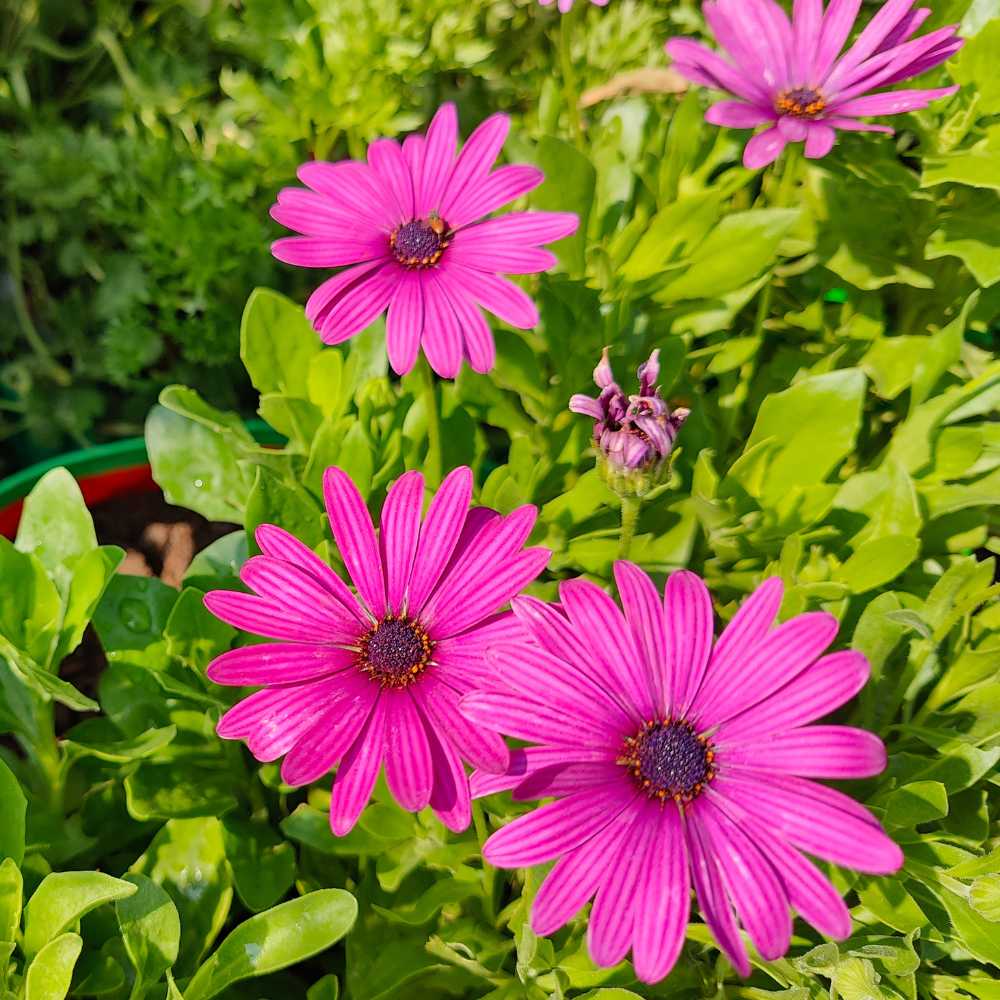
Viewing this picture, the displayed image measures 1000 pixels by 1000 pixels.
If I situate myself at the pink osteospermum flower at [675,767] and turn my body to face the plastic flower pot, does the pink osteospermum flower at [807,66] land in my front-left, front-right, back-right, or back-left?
front-right

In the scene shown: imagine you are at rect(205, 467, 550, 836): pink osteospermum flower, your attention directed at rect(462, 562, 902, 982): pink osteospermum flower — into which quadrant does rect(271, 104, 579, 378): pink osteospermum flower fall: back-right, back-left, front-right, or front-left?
back-left

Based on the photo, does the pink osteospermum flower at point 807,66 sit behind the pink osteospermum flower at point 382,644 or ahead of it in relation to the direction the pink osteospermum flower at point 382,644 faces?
behind

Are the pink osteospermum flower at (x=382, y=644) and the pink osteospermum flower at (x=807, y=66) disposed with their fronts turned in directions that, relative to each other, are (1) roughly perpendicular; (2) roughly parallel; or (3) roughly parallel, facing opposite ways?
roughly parallel

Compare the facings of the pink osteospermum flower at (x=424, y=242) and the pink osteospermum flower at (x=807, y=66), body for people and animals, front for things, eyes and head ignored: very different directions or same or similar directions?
same or similar directions

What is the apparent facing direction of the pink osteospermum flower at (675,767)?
toward the camera

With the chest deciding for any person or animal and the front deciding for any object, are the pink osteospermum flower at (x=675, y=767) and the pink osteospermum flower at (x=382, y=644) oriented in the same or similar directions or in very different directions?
same or similar directions

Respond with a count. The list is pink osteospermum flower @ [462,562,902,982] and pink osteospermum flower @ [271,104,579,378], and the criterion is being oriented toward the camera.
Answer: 2

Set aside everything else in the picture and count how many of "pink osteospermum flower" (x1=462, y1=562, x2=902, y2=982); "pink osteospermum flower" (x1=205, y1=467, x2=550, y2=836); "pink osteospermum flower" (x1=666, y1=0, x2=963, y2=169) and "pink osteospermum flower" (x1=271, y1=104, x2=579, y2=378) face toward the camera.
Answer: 4

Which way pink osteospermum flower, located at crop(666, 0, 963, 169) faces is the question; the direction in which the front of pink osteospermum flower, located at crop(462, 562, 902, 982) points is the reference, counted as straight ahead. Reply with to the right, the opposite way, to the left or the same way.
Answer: the same way

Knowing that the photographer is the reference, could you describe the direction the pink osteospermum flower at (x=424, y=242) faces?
facing the viewer

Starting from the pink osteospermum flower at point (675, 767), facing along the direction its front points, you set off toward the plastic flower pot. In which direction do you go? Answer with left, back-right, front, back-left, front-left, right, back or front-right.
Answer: back-right

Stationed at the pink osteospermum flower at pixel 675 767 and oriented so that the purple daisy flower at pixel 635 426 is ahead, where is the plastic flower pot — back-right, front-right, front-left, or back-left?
front-left

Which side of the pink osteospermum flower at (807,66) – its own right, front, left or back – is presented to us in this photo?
front
